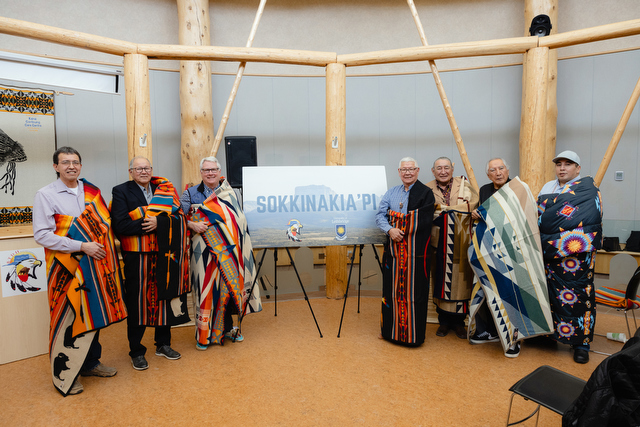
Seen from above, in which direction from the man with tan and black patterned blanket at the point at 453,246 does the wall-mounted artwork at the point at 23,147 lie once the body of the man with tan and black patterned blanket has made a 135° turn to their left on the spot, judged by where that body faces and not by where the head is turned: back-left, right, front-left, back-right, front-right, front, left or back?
back-left

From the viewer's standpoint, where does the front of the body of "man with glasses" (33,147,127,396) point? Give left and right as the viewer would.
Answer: facing the viewer and to the right of the viewer

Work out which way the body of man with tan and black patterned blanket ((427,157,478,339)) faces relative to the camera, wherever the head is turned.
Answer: toward the camera

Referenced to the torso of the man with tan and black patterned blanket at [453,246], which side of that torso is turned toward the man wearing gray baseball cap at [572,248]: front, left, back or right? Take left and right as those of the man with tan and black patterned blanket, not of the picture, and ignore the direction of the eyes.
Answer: left

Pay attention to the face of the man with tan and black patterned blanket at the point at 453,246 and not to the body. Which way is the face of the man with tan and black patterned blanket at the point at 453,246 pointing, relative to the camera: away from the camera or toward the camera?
toward the camera

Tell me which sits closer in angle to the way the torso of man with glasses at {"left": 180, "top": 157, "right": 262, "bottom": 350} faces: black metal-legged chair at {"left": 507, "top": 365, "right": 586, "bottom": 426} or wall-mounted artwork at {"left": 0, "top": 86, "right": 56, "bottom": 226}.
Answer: the black metal-legged chair

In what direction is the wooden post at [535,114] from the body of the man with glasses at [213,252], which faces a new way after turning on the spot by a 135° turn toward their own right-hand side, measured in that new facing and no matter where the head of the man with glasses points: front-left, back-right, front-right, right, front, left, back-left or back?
back-right

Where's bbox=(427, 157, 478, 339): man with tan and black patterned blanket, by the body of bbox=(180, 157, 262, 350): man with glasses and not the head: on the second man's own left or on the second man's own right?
on the second man's own left

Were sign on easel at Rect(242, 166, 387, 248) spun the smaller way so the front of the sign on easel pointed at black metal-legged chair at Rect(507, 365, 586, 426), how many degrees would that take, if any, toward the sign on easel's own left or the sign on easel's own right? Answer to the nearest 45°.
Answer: approximately 45° to the sign on easel's own left

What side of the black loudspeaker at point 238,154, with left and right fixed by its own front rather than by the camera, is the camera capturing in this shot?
front
